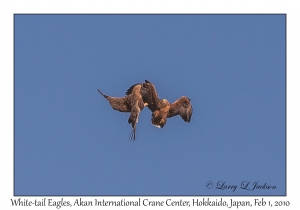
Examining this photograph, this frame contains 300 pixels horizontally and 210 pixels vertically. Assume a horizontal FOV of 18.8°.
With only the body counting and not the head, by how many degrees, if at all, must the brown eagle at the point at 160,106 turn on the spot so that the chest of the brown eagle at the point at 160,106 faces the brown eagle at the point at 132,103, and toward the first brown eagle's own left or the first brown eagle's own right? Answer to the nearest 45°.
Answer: approximately 45° to the first brown eagle's own right
